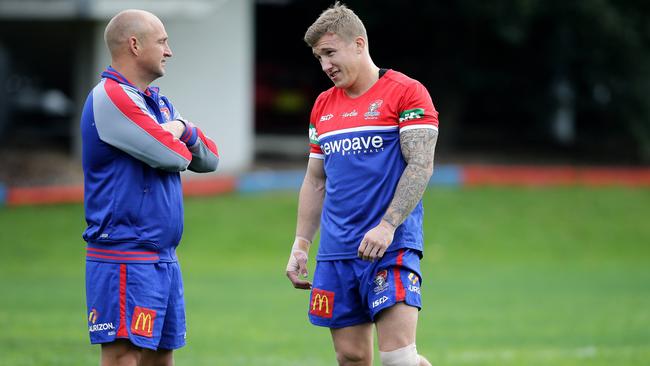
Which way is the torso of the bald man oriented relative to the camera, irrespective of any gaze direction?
to the viewer's right

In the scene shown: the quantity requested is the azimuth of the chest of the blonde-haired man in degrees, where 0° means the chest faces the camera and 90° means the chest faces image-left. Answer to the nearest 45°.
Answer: approximately 45°

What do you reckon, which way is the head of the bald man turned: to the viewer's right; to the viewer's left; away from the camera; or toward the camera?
to the viewer's right

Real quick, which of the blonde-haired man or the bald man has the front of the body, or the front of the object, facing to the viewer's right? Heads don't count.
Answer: the bald man

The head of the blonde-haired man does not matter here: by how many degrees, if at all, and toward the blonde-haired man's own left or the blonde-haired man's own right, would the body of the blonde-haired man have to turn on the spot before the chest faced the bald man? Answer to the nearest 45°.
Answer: approximately 45° to the blonde-haired man's own right

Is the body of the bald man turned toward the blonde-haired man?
yes

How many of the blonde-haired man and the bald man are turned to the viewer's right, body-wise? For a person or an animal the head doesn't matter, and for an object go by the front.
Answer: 1
